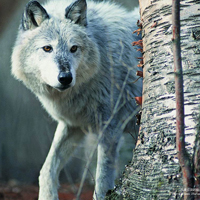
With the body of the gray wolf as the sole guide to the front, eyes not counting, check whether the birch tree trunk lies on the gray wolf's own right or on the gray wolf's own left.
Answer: on the gray wolf's own left

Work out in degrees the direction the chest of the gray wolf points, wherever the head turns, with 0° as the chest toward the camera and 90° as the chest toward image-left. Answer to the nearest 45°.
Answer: approximately 45°
